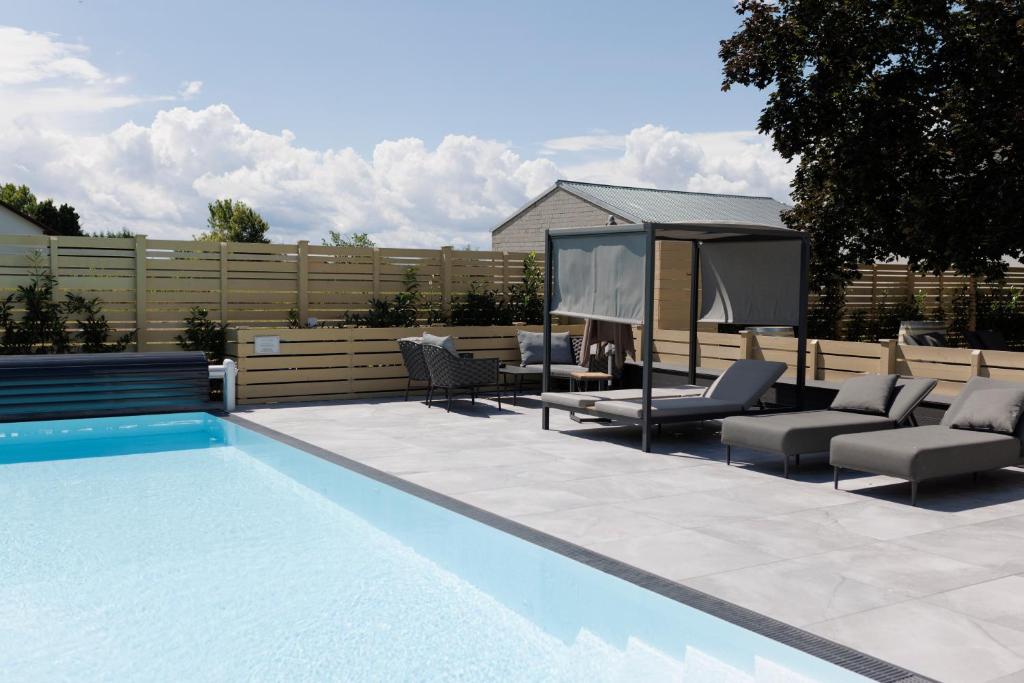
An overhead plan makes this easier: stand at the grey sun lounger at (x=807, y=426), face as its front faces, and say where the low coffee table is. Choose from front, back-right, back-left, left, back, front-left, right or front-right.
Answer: right

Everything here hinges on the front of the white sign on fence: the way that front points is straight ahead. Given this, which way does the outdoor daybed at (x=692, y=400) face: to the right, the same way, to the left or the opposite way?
to the right

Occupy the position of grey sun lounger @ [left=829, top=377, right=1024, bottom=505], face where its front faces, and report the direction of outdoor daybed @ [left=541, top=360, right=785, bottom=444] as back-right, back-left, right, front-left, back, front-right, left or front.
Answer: right

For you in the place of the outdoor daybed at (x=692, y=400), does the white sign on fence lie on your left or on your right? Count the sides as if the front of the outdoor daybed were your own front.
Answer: on your right

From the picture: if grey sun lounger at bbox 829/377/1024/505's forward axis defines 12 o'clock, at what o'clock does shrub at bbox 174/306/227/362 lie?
The shrub is roughly at 2 o'clock from the grey sun lounger.

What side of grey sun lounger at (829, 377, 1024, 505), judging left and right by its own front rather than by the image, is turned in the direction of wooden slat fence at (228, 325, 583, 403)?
right

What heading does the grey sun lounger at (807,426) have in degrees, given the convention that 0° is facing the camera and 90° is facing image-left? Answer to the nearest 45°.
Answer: approximately 45°

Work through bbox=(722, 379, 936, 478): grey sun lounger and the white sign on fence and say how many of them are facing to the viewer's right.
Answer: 0

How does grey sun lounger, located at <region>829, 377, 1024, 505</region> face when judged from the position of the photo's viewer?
facing the viewer and to the left of the viewer

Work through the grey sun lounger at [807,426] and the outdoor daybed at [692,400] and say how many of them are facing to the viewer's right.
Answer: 0

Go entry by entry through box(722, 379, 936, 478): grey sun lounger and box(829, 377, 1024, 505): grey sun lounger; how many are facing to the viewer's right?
0

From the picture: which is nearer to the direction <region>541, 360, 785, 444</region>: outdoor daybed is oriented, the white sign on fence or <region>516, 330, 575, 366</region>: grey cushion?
the white sign on fence

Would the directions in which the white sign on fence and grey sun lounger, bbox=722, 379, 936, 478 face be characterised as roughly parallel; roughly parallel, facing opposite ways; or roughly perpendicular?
roughly perpendicular

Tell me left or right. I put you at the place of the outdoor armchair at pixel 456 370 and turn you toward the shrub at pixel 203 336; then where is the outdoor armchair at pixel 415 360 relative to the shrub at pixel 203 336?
right
